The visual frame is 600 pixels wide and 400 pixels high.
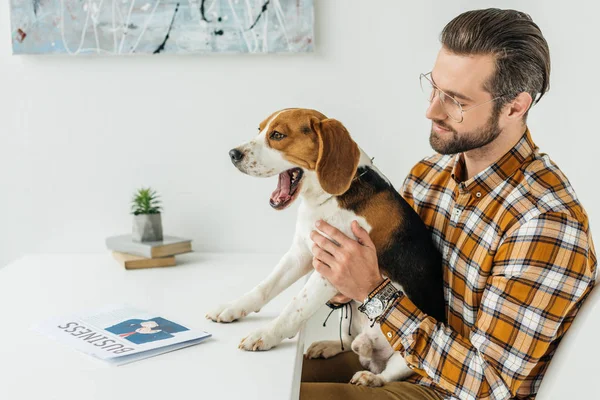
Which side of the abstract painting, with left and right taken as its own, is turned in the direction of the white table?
front

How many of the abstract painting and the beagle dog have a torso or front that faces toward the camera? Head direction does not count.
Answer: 1

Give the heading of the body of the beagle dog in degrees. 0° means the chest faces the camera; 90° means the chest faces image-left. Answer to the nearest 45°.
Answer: approximately 90°

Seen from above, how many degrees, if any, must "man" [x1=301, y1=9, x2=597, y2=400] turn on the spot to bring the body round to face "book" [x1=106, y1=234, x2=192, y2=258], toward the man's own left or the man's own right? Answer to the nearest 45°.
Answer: approximately 90° to the man's own right

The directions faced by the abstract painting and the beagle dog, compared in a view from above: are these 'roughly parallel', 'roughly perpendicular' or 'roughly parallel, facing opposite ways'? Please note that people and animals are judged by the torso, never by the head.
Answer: roughly perpendicular

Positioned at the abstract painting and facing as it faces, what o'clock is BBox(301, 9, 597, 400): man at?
The man is roughly at 11 o'clock from the abstract painting.

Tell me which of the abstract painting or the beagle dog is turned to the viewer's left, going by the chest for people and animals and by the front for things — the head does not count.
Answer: the beagle dog

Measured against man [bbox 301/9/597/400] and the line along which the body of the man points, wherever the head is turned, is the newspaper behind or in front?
in front

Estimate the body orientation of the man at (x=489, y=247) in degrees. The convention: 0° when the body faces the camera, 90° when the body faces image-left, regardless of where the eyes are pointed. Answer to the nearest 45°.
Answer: approximately 45°

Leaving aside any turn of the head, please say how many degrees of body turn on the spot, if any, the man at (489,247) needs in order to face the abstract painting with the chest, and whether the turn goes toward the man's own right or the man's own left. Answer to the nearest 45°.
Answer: approximately 90° to the man's own right

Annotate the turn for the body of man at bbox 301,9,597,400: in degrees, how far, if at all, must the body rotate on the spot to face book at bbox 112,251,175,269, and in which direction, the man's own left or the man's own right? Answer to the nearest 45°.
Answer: approximately 90° to the man's own right

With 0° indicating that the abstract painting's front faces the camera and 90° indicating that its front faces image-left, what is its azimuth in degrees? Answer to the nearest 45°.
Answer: approximately 0°
